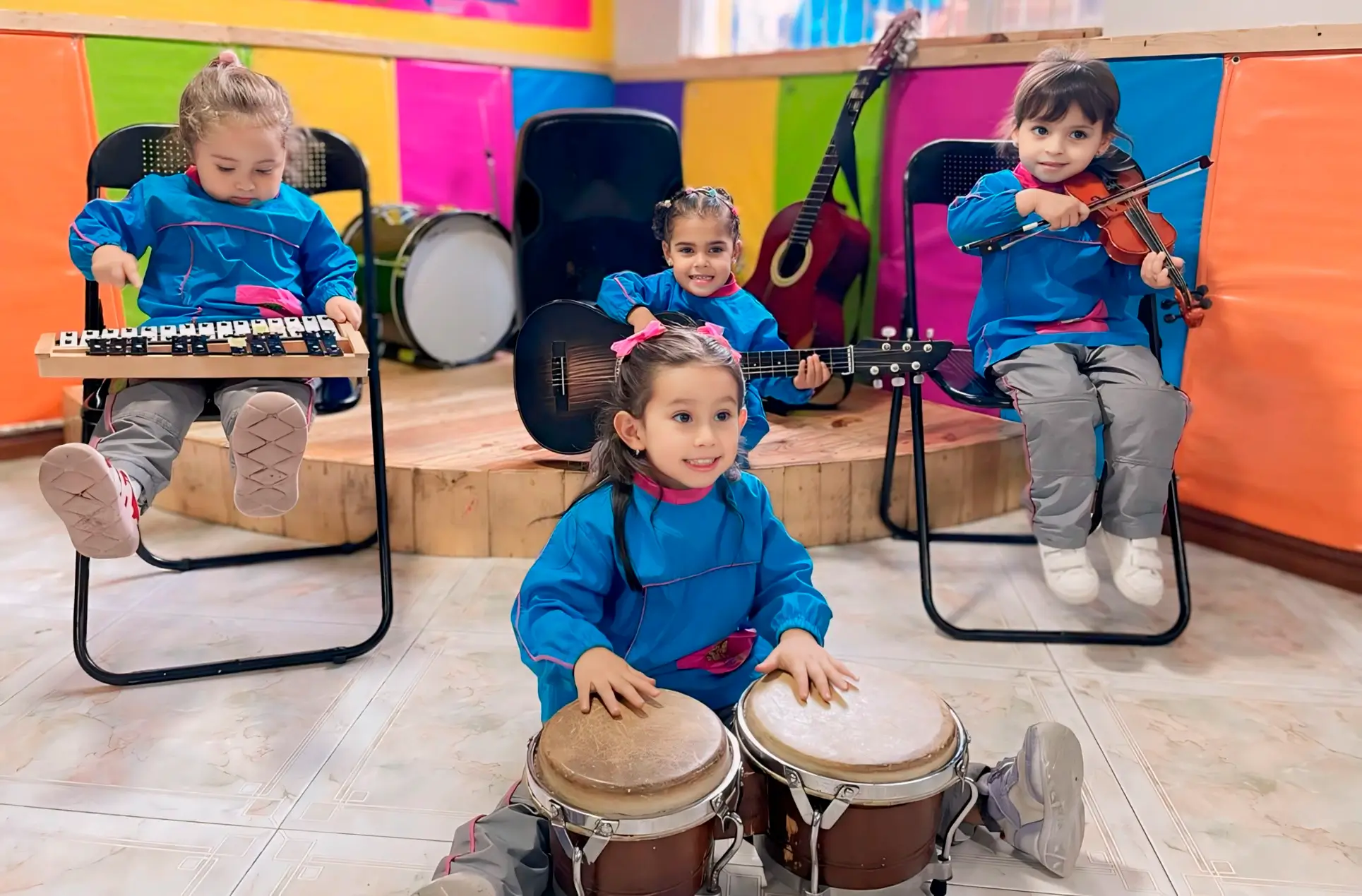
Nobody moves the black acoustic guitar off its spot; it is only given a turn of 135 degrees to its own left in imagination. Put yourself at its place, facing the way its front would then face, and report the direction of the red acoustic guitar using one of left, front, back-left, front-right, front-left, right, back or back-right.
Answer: front

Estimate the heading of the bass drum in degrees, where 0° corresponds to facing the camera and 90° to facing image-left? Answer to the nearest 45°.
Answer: approximately 315°

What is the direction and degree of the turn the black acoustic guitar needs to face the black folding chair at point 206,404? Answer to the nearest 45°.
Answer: approximately 45° to its right

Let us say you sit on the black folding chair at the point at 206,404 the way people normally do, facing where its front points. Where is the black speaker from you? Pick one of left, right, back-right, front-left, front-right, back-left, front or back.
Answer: back-left

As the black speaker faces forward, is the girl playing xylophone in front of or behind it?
in front

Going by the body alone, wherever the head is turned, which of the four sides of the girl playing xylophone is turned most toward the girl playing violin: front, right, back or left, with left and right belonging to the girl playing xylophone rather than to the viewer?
left
